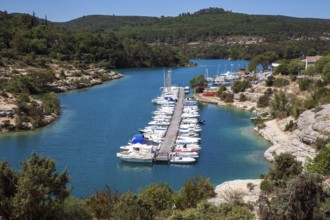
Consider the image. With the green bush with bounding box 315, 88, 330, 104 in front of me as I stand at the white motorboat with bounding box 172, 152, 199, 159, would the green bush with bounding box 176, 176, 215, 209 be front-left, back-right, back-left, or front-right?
back-right

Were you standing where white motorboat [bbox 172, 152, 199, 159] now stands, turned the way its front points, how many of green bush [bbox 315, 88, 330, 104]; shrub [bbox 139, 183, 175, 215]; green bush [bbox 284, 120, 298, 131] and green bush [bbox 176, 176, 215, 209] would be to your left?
2

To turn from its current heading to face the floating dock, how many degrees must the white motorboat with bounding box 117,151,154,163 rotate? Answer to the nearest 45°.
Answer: approximately 135° to its right

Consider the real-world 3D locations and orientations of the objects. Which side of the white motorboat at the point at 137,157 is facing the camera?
left

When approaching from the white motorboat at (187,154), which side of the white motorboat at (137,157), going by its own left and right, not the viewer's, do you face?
back

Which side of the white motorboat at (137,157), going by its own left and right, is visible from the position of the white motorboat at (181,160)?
back
